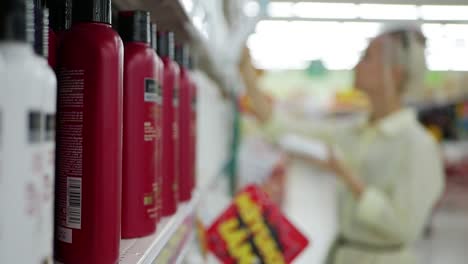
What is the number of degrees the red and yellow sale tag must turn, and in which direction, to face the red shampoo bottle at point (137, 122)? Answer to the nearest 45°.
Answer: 0° — it already faces it

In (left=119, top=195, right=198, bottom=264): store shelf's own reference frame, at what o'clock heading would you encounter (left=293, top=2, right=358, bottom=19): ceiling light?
The ceiling light is roughly at 10 o'clock from the store shelf.

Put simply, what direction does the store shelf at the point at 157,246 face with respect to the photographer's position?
facing to the right of the viewer

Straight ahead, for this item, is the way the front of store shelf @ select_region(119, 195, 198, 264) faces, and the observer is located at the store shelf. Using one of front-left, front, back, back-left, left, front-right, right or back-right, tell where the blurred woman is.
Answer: front-left

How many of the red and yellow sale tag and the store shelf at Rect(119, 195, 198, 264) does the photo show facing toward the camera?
1

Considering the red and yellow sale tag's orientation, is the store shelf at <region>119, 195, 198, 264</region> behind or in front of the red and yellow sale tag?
in front

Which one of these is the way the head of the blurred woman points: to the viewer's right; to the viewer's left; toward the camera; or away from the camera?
to the viewer's left

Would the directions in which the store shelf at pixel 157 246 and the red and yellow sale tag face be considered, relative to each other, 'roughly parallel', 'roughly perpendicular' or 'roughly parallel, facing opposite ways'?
roughly perpendicular

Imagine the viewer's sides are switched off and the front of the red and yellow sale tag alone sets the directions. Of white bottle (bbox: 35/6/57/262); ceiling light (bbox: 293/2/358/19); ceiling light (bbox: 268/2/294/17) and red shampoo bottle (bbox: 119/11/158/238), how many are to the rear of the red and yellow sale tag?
2

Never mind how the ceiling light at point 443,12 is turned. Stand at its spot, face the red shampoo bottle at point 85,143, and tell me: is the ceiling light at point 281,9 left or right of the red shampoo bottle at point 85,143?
right

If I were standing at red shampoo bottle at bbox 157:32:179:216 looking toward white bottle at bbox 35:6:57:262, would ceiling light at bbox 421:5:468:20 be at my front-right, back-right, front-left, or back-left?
back-left

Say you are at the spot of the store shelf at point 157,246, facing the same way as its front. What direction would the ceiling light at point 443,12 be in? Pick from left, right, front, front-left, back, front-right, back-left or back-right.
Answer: front-left
